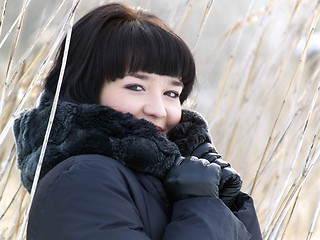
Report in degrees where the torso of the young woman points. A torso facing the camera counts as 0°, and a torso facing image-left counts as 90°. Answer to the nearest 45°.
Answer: approximately 315°
